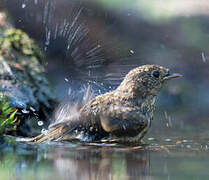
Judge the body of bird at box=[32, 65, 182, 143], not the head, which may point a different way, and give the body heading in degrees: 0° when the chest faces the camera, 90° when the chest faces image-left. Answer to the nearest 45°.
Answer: approximately 270°

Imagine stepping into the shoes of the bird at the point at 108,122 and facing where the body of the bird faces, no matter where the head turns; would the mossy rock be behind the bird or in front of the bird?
behind
